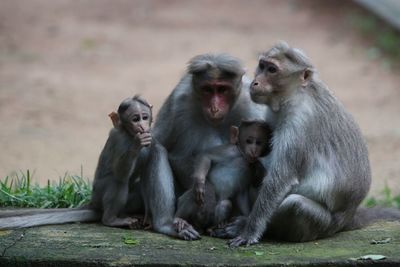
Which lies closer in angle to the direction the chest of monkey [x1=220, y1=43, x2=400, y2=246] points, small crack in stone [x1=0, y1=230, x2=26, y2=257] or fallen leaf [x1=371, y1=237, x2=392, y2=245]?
the small crack in stone

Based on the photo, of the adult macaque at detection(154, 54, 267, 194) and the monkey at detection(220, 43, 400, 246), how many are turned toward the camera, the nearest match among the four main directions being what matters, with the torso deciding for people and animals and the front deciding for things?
1

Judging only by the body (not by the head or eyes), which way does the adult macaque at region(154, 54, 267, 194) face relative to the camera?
toward the camera

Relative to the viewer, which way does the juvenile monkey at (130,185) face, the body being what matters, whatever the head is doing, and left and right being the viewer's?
facing the viewer and to the right of the viewer

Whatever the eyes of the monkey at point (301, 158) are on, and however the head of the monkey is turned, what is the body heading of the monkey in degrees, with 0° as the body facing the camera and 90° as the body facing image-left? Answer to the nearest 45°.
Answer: approximately 90°

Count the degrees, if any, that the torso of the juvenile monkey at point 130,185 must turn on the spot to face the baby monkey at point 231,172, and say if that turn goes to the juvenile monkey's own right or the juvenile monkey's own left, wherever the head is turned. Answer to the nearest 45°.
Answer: approximately 45° to the juvenile monkey's own left

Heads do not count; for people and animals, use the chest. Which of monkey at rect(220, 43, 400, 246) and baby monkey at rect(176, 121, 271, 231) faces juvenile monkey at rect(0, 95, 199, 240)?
the monkey

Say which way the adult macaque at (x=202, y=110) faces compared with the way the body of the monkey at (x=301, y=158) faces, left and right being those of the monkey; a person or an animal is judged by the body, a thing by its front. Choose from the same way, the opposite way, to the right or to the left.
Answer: to the left

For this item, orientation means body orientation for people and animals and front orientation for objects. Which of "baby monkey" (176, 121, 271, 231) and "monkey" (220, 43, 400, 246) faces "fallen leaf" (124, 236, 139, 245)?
the monkey

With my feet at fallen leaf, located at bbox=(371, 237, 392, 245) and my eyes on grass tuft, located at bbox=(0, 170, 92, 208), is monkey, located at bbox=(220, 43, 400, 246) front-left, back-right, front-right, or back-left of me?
front-left

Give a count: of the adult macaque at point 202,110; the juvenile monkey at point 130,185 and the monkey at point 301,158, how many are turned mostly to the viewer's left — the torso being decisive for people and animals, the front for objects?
1

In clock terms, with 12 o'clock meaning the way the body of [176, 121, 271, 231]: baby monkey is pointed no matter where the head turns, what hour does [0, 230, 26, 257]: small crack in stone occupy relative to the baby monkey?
The small crack in stone is roughly at 4 o'clock from the baby monkey.

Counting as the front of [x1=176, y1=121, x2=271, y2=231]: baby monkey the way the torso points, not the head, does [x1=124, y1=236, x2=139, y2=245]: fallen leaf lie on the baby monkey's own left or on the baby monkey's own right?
on the baby monkey's own right

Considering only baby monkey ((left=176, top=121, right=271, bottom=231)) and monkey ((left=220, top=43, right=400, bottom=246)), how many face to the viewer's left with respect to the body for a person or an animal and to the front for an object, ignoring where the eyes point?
1
